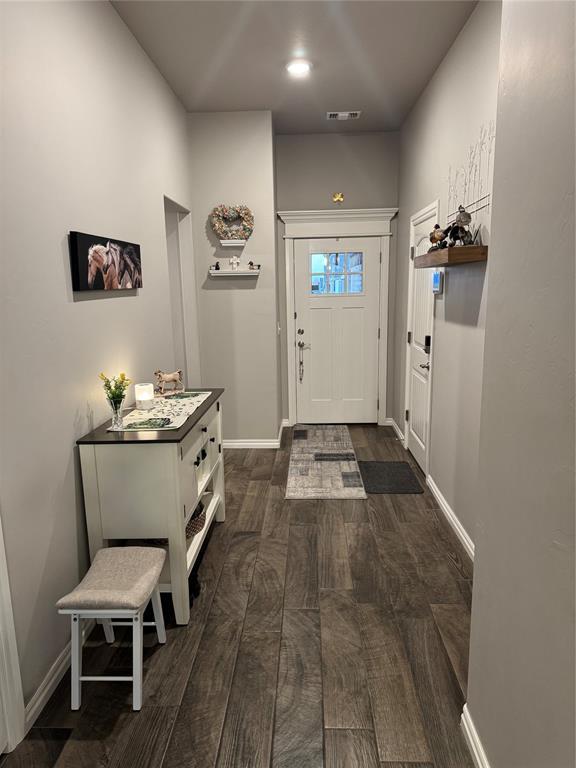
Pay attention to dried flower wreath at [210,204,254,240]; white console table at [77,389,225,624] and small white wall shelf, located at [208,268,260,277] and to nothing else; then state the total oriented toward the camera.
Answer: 2

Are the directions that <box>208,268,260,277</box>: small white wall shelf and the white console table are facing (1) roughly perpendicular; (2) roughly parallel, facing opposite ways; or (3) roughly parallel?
roughly perpendicular

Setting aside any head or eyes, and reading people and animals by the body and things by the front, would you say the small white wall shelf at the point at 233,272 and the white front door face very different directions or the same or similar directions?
same or similar directions

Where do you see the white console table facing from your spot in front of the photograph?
facing to the right of the viewer

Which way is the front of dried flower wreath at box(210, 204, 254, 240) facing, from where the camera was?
facing the viewer

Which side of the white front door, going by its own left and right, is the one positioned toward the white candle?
front

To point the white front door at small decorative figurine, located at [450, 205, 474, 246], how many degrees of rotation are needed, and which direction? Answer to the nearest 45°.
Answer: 0° — it already faces it

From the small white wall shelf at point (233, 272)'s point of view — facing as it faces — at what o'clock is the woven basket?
The woven basket is roughly at 12 o'clock from the small white wall shelf.

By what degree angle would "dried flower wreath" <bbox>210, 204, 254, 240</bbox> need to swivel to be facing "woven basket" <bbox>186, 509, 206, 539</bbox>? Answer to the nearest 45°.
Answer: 0° — it already faces it

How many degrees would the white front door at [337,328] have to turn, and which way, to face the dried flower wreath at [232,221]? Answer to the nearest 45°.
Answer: approximately 45° to its right

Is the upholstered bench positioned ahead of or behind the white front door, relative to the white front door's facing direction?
ahead

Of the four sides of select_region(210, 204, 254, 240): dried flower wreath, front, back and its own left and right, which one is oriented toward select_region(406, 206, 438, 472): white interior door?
left

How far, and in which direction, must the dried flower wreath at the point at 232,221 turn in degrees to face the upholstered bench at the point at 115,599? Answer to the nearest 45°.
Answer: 0° — it already faces it

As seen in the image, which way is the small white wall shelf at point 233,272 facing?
toward the camera

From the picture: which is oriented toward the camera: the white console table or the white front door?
the white front door

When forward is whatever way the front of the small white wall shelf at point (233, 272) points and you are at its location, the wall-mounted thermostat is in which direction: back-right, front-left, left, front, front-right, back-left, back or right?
front-left
